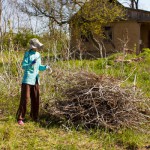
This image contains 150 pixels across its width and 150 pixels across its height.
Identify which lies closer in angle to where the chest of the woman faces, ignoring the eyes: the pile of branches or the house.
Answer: the pile of branches

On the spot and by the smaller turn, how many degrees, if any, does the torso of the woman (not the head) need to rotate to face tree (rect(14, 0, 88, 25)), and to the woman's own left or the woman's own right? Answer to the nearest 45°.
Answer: approximately 135° to the woman's own left

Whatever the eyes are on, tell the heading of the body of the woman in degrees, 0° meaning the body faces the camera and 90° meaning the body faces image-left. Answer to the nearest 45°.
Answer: approximately 315°

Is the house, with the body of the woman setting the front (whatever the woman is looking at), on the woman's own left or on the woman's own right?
on the woman's own left

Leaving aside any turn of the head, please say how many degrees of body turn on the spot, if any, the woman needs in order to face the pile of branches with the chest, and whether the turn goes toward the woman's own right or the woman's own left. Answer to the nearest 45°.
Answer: approximately 45° to the woman's own left

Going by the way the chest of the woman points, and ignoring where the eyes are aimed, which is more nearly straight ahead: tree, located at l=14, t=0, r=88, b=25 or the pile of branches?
the pile of branches
